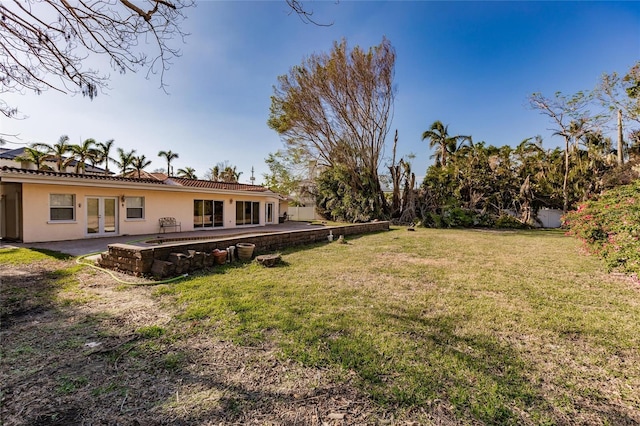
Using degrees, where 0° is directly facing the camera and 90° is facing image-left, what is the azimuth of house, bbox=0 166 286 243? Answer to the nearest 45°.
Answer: approximately 315°

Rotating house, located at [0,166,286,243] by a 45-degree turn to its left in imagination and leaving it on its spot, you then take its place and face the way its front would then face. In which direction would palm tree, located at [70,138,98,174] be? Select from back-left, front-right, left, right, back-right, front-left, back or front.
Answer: left

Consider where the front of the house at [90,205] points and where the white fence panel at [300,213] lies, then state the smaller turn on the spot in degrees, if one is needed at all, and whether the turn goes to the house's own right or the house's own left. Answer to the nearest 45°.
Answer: approximately 90° to the house's own left

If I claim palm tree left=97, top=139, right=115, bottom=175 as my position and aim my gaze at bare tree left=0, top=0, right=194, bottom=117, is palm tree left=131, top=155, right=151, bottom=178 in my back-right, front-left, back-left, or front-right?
back-left

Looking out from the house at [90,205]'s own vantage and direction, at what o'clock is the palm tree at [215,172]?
The palm tree is roughly at 8 o'clock from the house.

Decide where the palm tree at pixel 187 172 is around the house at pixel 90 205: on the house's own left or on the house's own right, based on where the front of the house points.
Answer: on the house's own left

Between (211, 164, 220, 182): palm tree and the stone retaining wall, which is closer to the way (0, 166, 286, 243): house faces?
the stone retaining wall

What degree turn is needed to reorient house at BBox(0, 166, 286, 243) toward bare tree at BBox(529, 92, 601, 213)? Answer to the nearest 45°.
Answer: approximately 45° to its left

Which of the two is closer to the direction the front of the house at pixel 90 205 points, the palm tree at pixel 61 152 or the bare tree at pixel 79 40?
the bare tree

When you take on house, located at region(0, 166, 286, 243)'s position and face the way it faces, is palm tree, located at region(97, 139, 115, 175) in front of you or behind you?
behind
